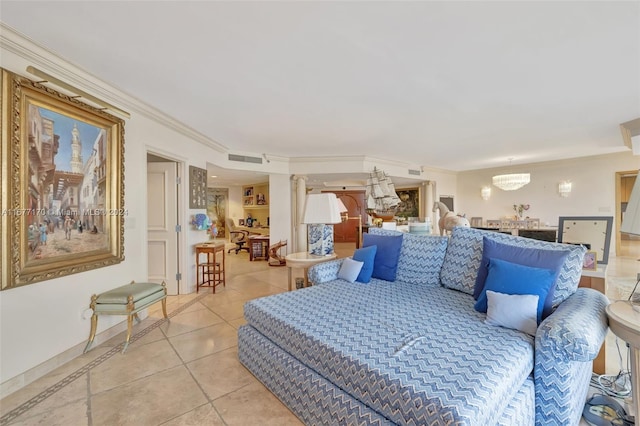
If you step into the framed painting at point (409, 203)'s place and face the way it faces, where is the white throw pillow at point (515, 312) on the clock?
The white throw pillow is roughly at 12 o'clock from the framed painting.

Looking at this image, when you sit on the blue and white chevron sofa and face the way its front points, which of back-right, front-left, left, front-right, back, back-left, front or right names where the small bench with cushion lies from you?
front-right

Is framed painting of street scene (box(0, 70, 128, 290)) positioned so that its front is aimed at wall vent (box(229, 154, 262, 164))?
no

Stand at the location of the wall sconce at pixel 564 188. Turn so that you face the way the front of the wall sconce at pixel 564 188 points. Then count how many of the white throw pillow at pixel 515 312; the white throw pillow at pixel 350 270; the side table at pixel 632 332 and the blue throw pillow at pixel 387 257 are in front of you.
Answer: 4

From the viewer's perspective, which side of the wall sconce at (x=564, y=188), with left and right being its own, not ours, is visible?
front

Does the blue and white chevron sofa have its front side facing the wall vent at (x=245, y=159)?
no

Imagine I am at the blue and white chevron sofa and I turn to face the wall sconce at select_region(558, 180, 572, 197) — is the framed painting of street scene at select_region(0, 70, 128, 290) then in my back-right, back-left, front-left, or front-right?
back-left

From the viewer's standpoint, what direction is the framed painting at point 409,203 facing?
toward the camera

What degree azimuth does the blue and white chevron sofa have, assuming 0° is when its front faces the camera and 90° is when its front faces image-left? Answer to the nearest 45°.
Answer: approximately 45°

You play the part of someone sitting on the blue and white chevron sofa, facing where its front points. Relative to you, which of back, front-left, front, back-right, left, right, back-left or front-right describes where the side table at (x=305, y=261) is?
right

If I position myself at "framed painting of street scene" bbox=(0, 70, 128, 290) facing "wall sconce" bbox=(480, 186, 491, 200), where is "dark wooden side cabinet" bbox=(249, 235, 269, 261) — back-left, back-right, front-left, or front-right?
front-left
